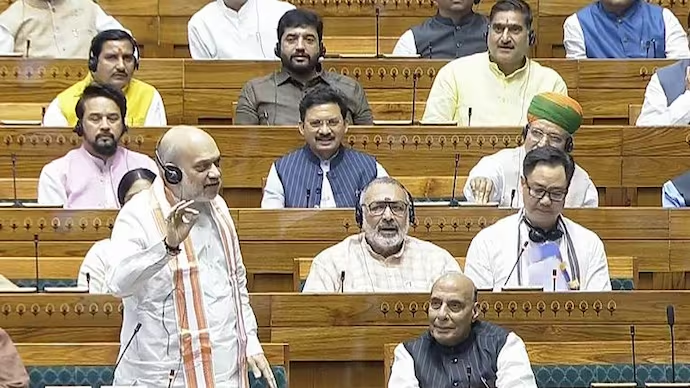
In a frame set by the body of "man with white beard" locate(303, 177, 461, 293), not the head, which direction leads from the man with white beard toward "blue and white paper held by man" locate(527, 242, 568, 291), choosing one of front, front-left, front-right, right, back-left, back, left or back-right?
left

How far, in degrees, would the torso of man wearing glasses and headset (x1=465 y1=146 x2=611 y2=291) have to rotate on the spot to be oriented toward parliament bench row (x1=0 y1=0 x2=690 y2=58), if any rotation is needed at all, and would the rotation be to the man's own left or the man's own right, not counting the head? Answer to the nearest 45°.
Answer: approximately 135° to the man's own right

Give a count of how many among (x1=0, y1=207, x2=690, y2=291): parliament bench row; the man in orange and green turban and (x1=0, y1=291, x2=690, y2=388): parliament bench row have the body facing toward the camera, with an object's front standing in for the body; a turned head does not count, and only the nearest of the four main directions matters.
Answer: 3

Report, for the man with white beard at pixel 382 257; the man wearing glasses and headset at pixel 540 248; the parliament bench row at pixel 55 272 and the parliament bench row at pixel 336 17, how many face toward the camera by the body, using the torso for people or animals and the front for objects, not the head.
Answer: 4

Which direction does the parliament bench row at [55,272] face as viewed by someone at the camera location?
facing the viewer

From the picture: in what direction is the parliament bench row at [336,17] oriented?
toward the camera

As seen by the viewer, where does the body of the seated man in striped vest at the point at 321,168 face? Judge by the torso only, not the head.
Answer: toward the camera
